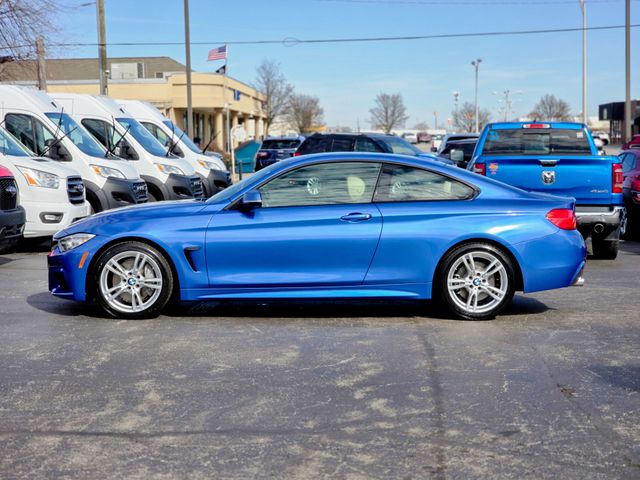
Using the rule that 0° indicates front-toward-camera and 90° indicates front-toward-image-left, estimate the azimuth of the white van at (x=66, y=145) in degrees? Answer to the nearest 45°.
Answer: approximately 315°

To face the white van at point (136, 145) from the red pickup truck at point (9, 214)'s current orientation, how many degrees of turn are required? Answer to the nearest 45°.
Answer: approximately 135° to its left

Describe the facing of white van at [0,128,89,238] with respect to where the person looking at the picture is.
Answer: facing the viewer and to the right of the viewer

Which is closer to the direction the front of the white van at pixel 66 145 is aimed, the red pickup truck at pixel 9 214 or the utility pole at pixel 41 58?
the red pickup truck

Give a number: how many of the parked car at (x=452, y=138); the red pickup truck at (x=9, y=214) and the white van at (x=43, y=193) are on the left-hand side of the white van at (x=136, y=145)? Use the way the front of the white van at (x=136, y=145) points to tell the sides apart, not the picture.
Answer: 1

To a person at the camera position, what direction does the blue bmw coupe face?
facing to the left of the viewer

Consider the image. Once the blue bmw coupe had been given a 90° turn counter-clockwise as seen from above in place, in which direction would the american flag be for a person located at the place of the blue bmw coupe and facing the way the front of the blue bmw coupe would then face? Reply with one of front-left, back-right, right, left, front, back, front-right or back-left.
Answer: back

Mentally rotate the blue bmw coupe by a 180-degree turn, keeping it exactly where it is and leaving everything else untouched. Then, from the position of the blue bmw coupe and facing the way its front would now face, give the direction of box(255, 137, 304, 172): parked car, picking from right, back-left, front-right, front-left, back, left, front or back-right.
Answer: left

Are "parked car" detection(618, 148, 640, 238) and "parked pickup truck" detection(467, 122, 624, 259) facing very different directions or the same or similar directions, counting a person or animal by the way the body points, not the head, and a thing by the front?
same or similar directions

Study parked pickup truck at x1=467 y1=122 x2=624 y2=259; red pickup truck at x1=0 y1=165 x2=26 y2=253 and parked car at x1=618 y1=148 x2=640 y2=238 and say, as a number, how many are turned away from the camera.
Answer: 2

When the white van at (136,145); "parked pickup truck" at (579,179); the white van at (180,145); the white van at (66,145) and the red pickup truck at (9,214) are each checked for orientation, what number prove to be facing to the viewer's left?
0

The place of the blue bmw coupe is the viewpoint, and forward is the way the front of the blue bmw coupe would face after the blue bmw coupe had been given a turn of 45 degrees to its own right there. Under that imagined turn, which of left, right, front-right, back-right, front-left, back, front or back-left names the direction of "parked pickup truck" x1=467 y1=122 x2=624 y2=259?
right

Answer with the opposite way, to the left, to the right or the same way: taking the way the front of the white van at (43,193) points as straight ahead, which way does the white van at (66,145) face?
the same way

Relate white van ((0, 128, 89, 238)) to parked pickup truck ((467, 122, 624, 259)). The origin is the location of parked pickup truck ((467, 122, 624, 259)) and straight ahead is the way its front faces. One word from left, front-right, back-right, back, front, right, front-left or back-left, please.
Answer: left

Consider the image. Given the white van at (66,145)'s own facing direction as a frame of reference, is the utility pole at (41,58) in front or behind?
behind

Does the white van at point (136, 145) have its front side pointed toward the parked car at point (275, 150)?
no

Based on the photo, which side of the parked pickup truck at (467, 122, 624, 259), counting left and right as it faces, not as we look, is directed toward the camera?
back
